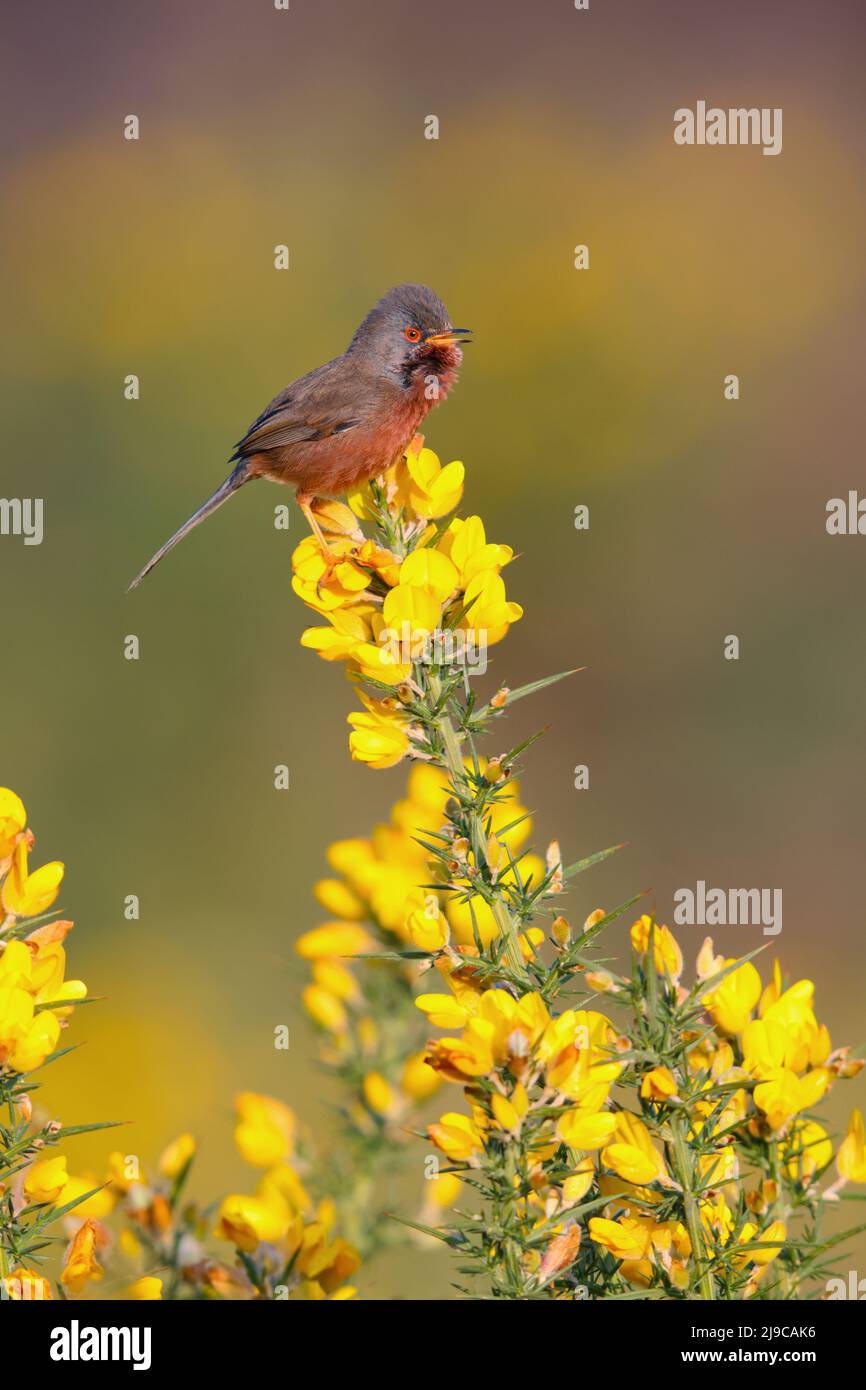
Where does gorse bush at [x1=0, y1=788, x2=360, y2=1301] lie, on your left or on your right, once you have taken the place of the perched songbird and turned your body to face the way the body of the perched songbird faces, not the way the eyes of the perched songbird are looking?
on your right

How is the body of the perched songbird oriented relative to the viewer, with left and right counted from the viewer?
facing to the right of the viewer
